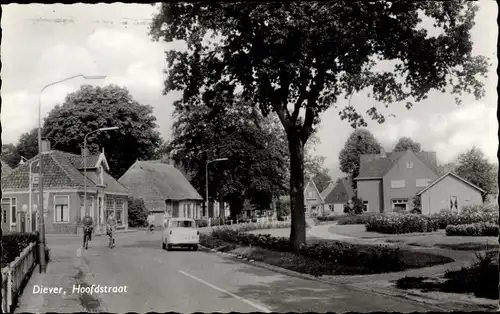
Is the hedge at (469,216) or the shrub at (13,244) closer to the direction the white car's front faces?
the hedge

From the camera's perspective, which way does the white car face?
away from the camera

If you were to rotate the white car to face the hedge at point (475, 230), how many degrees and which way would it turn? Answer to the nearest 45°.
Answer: approximately 90° to its right

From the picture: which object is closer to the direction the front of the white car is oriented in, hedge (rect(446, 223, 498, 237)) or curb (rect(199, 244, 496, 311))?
the hedge

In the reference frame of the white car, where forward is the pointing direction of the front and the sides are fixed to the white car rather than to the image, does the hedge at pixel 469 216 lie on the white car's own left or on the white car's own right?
on the white car's own right

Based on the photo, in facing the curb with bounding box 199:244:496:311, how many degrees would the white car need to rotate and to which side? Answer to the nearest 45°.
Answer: approximately 180°

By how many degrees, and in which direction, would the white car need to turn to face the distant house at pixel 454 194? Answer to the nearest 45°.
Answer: approximately 45° to its right

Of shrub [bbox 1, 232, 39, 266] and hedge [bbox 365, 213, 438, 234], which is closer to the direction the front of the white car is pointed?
the hedge
